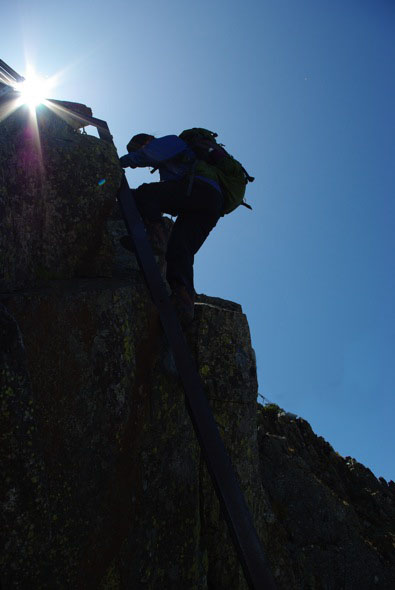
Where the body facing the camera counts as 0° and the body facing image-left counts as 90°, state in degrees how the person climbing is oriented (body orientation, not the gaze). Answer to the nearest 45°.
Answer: approximately 90°

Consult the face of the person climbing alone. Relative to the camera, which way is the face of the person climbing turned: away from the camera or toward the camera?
away from the camera

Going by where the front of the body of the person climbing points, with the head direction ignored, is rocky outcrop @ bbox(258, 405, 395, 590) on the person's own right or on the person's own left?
on the person's own right
